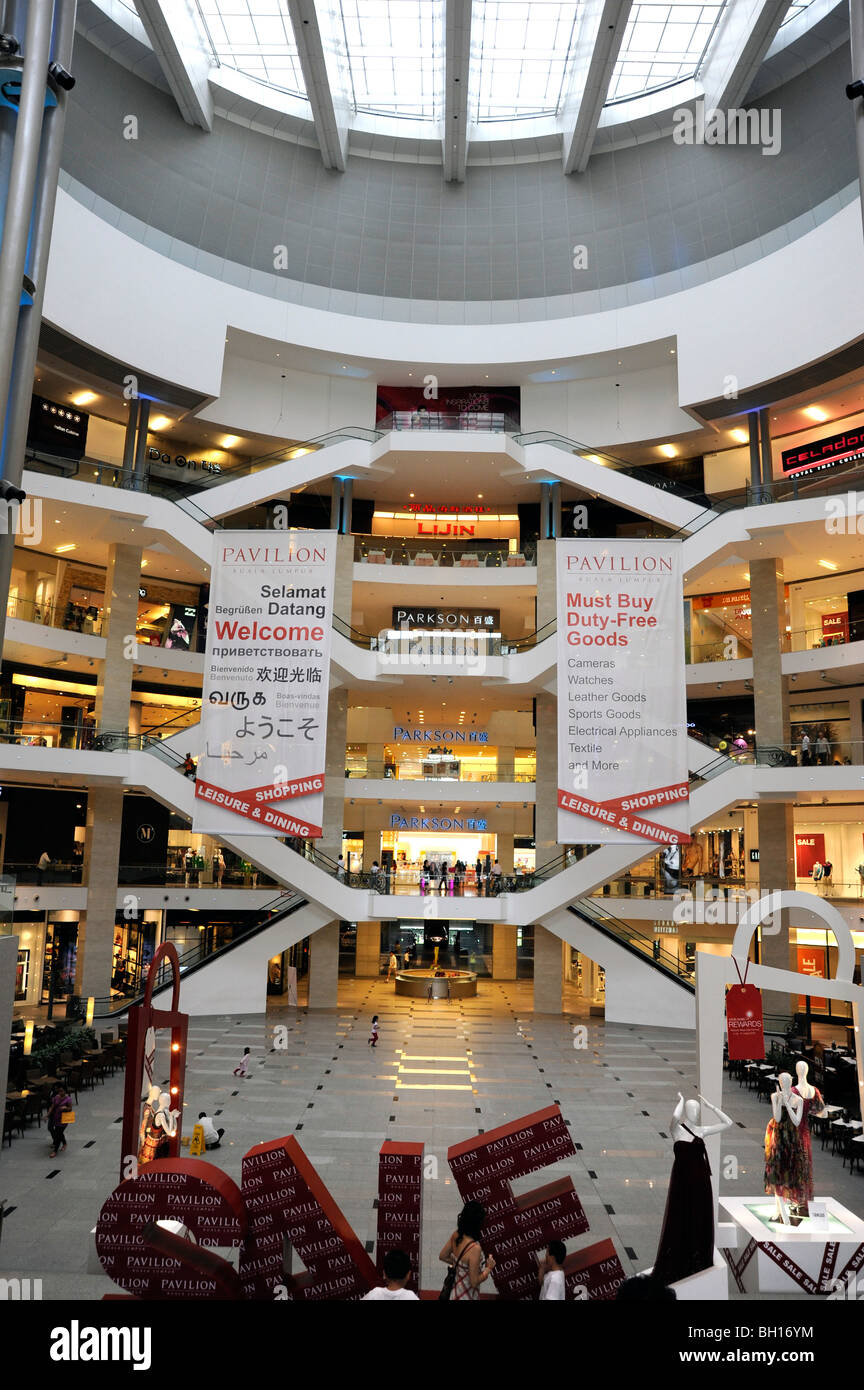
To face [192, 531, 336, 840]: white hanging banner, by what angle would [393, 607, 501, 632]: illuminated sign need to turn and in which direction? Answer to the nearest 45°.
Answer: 0° — it already faces it

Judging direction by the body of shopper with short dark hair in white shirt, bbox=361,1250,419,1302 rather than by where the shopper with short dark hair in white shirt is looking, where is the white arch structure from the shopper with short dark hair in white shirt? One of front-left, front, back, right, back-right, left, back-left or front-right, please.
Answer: front-right

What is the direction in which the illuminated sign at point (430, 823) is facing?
toward the camera

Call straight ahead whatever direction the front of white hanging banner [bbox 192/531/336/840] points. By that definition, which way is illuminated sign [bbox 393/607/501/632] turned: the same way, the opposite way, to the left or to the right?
the same way

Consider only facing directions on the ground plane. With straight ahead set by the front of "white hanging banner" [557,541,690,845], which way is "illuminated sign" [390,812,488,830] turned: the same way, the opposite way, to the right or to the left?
the same way

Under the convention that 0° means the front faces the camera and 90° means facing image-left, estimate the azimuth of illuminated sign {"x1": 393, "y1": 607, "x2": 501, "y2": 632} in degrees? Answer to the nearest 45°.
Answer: approximately 0°

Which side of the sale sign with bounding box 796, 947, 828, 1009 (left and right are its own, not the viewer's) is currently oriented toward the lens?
front

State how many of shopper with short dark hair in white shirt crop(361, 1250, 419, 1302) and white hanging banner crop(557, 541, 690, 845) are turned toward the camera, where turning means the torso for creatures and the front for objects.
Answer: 1

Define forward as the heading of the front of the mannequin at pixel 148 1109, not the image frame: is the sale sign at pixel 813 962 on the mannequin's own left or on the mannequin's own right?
on the mannequin's own left

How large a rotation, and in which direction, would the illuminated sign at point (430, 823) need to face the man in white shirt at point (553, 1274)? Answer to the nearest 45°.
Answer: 0° — it already faces them

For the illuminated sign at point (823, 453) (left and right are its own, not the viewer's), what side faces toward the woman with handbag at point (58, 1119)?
front

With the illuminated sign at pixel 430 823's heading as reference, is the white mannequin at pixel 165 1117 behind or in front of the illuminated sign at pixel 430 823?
in front

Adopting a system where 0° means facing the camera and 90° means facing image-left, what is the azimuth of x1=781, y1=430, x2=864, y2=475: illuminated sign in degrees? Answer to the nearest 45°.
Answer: approximately 45°

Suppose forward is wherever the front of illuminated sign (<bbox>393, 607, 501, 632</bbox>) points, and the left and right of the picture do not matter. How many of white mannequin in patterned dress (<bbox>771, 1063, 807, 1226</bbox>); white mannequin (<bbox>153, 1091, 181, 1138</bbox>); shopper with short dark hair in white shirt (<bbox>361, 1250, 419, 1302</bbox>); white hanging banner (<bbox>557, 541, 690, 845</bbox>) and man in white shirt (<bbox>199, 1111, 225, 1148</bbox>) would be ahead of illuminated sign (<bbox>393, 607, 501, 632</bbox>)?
5

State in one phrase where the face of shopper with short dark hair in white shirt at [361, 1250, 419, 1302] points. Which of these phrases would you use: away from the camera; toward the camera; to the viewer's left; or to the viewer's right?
away from the camera

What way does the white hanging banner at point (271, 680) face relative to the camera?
toward the camera

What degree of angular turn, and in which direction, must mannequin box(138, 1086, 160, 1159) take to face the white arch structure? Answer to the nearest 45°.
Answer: approximately 45° to its left

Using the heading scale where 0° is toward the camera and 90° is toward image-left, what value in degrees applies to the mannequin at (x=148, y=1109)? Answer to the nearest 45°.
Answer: approximately 315°
